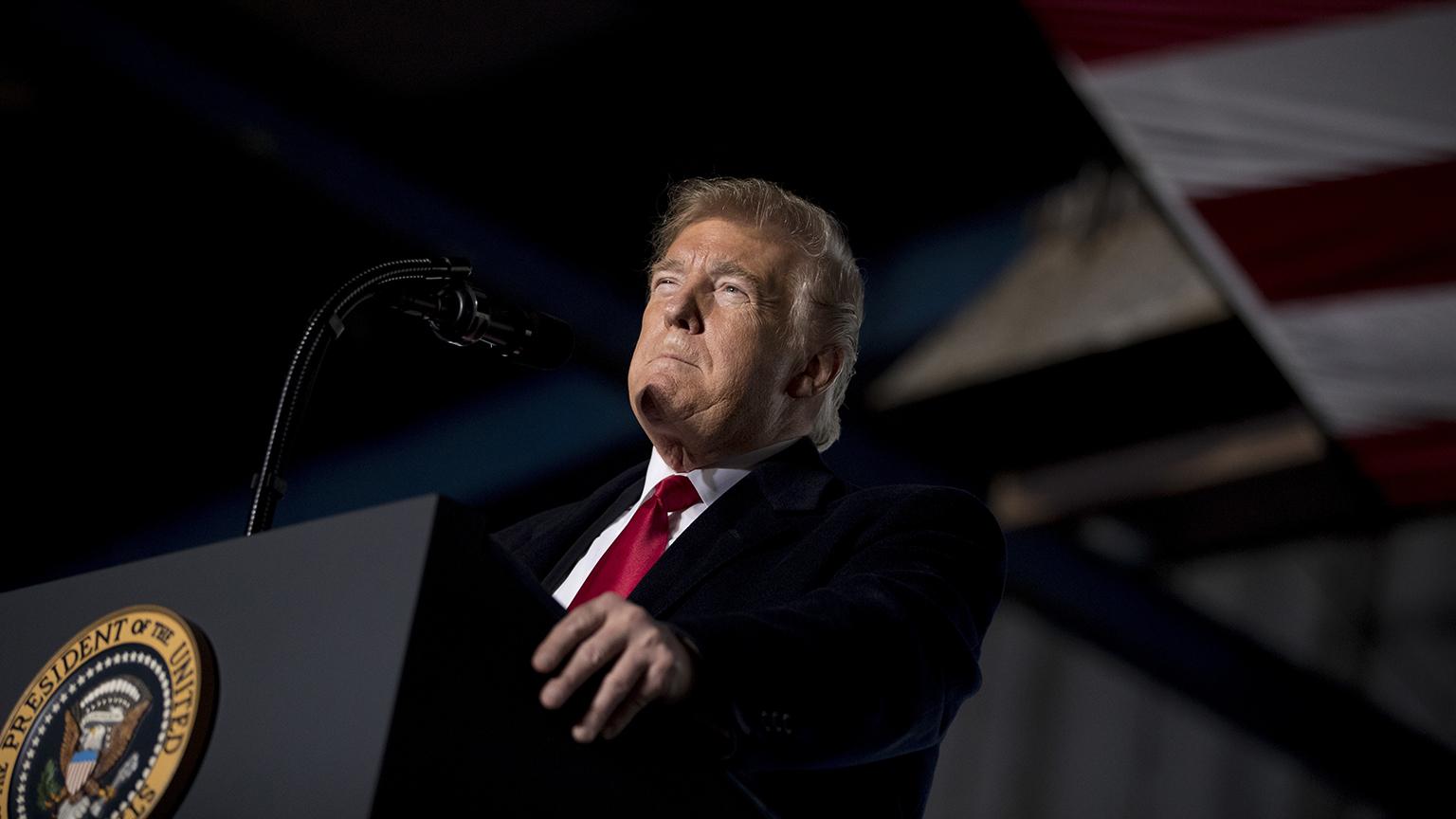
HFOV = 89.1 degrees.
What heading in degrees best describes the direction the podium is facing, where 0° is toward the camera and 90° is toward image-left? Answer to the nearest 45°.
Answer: approximately 45°

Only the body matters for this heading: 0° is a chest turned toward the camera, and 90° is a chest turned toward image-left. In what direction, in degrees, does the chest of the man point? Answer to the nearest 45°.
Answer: approximately 45°

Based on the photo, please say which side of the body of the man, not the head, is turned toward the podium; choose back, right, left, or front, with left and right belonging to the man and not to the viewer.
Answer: front

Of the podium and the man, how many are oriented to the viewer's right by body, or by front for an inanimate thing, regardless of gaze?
0
